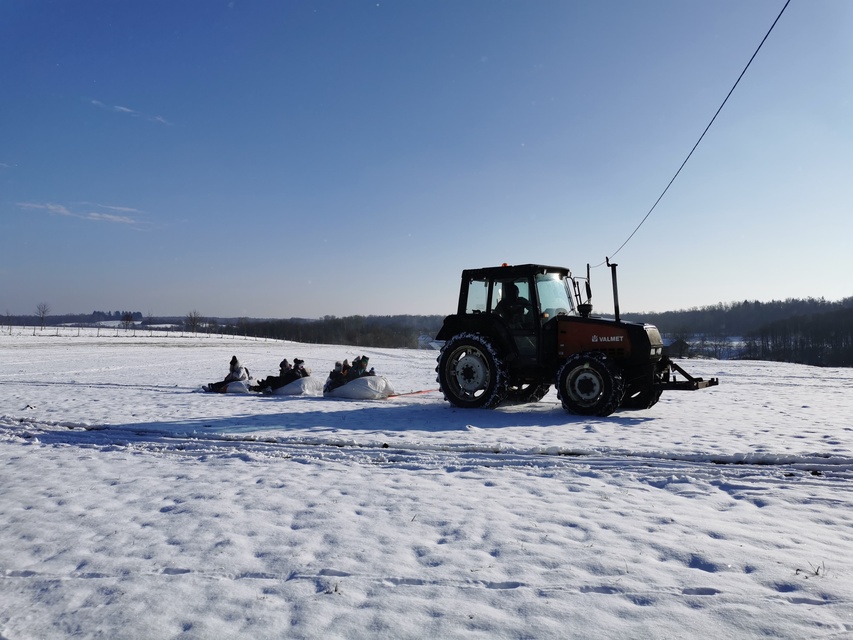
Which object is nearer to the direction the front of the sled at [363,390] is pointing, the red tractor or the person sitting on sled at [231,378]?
the red tractor

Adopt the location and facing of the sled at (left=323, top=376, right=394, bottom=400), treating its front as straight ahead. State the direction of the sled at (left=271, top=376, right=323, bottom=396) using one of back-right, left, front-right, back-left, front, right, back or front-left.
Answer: back-left

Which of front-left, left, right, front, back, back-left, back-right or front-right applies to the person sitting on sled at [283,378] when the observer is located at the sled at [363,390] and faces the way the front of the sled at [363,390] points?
back-left

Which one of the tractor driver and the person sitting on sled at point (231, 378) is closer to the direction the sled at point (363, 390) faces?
the tractor driver

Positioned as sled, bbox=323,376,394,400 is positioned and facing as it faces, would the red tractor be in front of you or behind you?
in front

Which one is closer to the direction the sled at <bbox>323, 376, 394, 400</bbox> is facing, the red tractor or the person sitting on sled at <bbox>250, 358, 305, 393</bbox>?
the red tractor

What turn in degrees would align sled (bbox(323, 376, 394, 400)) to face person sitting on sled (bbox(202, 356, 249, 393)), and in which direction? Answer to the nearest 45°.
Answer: approximately 135° to its left

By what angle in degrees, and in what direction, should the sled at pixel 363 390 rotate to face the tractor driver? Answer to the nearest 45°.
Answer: approximately 45° to its right

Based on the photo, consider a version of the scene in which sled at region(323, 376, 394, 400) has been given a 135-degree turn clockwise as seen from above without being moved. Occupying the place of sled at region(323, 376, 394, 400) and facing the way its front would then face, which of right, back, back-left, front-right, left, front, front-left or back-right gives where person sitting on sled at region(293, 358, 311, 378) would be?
right

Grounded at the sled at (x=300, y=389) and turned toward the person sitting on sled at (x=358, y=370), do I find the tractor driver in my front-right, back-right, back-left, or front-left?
front-right

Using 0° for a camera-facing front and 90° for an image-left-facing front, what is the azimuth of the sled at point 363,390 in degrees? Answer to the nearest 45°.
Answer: approximately 270°
